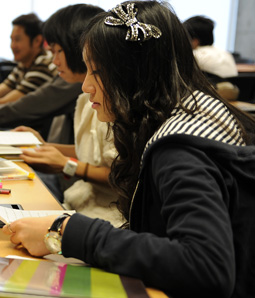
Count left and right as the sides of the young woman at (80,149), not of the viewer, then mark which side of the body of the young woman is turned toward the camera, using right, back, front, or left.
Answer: left

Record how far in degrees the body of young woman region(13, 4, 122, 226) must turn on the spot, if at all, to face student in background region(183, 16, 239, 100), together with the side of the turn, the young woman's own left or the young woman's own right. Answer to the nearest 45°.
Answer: approximately 135° to the young woman's own right

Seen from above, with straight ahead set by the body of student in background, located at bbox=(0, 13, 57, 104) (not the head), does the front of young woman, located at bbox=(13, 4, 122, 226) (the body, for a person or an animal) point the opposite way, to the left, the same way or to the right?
the same way

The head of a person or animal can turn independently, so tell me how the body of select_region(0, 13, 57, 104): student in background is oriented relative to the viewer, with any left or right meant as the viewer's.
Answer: facing to the left of the viewer

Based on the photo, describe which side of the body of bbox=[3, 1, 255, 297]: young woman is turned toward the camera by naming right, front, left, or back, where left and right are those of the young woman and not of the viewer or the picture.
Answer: left

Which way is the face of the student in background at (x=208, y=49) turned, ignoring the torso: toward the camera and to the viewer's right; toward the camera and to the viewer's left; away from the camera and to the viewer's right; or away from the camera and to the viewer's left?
away from the camera and to the viewer's left

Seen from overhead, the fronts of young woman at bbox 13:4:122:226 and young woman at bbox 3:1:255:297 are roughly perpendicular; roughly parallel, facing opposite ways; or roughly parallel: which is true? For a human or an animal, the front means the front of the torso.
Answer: roughly parallel

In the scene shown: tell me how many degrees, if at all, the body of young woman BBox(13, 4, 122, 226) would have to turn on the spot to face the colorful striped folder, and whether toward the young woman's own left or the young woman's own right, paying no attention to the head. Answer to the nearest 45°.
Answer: approximately 90° to the young woman's own left

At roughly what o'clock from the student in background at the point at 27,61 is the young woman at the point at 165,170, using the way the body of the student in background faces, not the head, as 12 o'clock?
The young woman is roughly at 9 o'clock from the student in background.

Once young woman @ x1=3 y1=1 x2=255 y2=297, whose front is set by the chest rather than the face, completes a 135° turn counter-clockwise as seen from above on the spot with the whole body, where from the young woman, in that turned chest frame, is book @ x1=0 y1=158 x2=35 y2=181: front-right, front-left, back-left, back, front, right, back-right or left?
back

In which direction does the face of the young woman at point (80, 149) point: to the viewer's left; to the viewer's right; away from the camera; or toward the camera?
to the viewer's left

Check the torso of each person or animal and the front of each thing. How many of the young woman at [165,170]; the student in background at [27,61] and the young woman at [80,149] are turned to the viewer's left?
3

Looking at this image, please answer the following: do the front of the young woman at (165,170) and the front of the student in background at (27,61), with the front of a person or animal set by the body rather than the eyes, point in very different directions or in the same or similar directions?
same or similar directions
